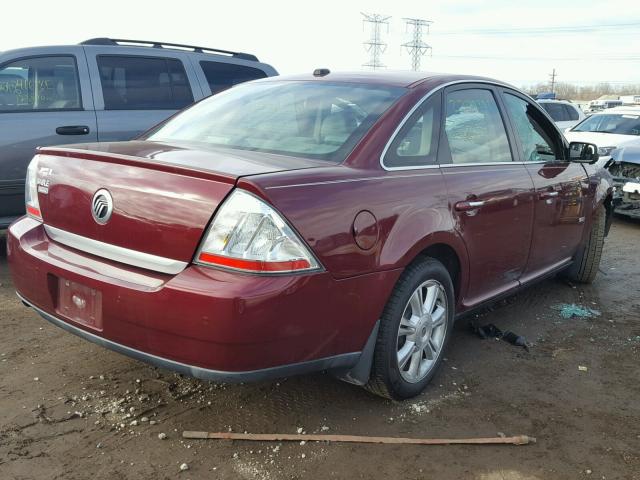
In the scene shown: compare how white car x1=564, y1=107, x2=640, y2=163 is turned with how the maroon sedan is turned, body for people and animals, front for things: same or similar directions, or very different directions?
very different directions

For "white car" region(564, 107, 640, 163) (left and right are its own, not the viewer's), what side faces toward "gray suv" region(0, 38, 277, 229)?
front

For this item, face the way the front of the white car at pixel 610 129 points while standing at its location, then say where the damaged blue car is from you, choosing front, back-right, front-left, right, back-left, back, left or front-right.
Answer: front-left

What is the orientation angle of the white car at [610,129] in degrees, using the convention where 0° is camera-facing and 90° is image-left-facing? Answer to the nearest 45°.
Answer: approximately 45°

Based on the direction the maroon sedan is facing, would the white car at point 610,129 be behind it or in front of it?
in front

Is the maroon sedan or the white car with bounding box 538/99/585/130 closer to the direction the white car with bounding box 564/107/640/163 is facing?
the maroon sedan

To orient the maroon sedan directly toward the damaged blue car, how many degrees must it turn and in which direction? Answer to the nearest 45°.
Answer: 0° — it already faces it

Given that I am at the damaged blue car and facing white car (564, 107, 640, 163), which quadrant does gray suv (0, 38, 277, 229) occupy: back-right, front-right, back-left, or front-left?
back-left

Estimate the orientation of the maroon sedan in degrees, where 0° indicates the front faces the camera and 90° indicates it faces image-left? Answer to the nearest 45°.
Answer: approximately 225°

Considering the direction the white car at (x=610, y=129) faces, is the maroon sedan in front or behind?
in front
